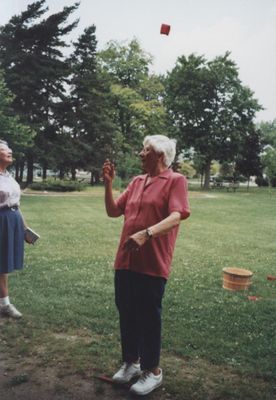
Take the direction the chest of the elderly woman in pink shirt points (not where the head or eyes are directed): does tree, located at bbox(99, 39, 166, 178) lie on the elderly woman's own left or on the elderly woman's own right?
on the elderly woman's own right

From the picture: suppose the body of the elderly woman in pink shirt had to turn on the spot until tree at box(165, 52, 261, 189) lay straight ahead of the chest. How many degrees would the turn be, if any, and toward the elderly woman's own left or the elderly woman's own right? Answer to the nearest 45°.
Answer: approximately 135° to the elderly woman's own right

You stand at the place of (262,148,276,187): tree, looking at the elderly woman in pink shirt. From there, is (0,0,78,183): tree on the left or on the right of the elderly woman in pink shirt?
right

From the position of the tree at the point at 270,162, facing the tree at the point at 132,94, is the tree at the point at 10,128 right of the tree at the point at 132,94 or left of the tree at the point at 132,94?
left

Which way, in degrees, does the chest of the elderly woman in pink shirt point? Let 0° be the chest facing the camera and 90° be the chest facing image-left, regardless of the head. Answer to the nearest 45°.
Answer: approximately 45°

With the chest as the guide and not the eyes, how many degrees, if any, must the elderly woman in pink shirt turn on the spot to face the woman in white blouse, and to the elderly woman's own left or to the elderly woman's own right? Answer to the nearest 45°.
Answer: approximately 90° to the elderly woman's own right

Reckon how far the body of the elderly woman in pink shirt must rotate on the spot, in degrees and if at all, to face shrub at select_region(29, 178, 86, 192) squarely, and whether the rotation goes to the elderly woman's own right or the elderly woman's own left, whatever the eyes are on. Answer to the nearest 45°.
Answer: approximately 135° to the elderly woman's own right

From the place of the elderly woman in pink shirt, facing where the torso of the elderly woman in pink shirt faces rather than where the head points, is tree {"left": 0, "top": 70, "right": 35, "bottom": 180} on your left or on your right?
on your right

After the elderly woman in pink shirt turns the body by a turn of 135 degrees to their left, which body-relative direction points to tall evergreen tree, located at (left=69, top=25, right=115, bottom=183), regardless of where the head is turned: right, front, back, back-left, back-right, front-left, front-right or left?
left
